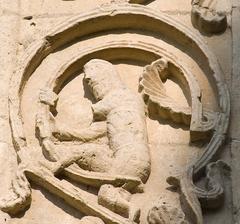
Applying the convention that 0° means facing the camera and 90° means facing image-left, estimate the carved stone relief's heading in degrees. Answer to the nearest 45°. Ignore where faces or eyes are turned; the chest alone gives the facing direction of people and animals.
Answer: approximately 0°
